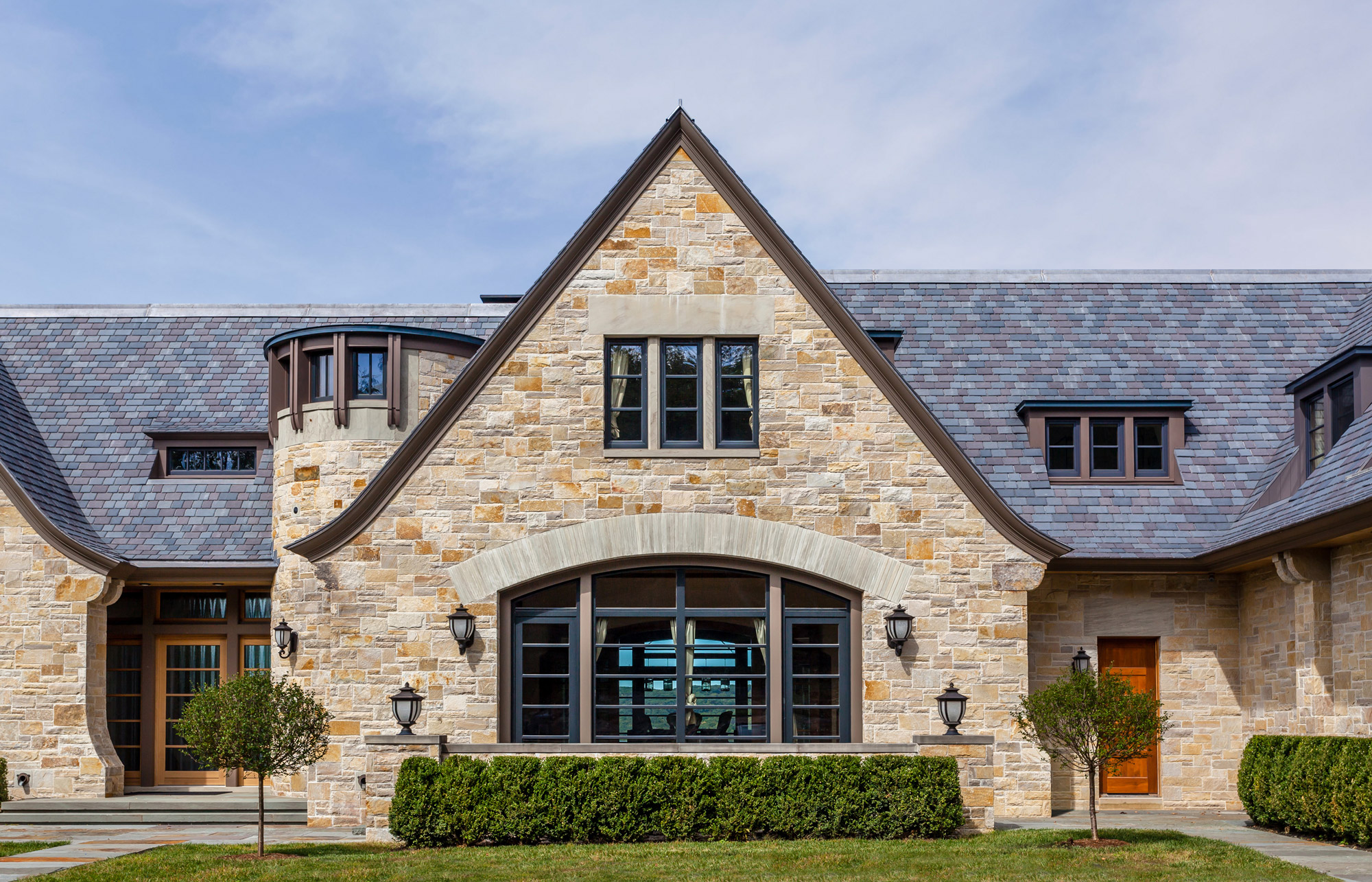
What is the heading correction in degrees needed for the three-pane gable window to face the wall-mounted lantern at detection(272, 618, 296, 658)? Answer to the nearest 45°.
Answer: approximately 135° to its right

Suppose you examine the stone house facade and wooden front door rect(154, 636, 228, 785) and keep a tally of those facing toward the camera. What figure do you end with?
2

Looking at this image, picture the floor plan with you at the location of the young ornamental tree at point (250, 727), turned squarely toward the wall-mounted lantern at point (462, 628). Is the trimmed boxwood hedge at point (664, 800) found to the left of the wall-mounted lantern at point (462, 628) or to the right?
right

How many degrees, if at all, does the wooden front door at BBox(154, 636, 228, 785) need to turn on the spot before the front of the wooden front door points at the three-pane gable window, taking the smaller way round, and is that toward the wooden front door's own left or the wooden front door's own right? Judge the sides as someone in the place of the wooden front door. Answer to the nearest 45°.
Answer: approximately 45° to the wooden front door's own left

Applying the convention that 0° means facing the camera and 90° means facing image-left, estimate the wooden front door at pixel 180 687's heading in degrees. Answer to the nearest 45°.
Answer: approximately 0°

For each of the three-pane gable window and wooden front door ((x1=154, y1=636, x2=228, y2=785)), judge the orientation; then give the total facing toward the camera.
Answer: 2
